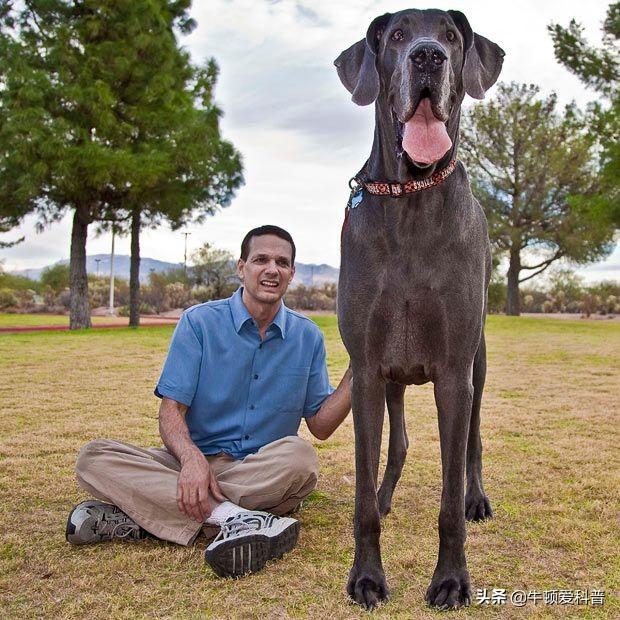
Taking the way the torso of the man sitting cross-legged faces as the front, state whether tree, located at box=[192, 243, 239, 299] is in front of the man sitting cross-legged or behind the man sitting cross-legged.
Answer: behind

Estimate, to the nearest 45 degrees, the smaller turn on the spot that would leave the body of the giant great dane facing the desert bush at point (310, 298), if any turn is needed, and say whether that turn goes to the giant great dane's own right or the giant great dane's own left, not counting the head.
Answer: approximately 180°

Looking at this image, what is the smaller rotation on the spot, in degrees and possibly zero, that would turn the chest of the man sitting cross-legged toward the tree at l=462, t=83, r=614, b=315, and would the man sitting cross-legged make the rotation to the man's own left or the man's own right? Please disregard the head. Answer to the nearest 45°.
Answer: approximately 135° to the man's own left

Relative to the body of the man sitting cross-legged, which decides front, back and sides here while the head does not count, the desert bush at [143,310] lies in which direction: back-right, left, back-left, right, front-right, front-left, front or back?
back

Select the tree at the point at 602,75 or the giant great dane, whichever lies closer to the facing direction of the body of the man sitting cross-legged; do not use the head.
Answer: the giant great dane

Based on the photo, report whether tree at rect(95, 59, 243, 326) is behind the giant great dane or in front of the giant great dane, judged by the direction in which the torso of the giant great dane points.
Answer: behind

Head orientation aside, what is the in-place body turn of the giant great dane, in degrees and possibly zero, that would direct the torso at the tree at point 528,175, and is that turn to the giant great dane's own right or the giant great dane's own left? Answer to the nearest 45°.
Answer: approximately 180°

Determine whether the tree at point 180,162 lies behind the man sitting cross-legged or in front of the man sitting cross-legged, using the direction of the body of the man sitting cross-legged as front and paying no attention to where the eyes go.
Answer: behind

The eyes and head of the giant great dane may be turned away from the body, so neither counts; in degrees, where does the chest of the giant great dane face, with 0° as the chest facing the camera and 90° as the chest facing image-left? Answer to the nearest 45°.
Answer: approximately 0°

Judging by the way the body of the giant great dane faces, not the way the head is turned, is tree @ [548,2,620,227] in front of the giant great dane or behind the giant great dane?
behind

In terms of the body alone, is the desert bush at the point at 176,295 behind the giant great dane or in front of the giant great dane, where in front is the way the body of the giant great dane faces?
behind
